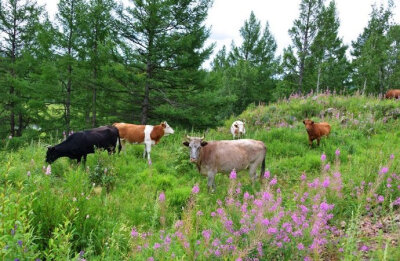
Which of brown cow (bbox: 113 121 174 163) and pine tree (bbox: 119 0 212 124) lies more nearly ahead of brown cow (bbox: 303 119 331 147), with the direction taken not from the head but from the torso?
the brown cow

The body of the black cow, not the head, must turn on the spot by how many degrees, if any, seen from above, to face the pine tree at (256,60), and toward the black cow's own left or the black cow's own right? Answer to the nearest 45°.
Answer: approximately 135° to the black cow's own right

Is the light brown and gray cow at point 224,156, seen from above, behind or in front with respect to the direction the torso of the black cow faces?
behind

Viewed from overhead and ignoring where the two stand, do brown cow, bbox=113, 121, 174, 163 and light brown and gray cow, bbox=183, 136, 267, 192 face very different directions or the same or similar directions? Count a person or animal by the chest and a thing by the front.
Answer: very different directions

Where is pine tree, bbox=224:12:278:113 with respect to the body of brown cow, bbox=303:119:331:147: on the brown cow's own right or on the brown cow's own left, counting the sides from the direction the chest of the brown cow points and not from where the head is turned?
on the brown cow's own right

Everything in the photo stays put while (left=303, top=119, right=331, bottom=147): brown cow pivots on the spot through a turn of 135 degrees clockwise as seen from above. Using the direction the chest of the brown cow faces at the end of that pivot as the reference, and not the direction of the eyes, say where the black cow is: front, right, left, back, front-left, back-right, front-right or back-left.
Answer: back-left

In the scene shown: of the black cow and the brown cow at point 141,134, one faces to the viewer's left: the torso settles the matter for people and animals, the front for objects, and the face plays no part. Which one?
the black cow

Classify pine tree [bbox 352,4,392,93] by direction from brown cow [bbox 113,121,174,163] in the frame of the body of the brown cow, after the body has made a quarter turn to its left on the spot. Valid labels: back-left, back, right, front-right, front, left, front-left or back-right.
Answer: front-right

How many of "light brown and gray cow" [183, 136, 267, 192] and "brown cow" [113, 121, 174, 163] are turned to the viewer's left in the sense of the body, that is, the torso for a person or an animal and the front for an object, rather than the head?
1

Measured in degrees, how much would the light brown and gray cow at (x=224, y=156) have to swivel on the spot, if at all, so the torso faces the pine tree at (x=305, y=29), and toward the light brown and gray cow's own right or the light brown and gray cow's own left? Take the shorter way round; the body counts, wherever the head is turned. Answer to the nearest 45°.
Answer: approximately 90° to the light brown and gray cow's own right

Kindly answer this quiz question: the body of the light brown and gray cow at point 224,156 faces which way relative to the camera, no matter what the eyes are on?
to the viewer's left

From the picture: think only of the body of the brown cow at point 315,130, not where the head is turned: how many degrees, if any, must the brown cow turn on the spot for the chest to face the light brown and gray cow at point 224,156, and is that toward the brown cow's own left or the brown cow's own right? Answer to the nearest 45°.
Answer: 0° — it already faces it

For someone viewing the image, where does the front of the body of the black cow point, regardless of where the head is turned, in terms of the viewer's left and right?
facing to the left of the viewer

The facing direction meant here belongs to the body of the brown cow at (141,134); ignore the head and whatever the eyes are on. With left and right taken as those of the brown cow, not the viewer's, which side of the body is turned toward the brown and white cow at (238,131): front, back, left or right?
front

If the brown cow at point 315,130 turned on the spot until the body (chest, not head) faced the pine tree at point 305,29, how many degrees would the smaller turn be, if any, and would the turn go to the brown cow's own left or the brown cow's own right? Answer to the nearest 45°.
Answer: approximately 135° to the brown cow's own right

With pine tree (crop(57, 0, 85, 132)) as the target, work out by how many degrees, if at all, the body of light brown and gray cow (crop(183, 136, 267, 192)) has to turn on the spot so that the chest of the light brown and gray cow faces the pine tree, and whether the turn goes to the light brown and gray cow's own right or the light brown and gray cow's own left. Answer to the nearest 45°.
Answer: approximately 45° to the light brown and gray cow's own right

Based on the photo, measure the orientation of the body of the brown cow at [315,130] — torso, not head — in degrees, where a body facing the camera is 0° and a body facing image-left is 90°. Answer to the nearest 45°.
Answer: approximately 45°

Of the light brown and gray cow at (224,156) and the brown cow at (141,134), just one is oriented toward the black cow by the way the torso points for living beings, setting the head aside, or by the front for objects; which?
the light brown and gray cow

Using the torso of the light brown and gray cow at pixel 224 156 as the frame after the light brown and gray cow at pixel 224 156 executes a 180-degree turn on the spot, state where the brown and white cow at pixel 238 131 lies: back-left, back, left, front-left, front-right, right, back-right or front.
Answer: left

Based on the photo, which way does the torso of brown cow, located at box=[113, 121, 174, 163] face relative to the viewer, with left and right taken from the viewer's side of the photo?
facing to the right of the viewer

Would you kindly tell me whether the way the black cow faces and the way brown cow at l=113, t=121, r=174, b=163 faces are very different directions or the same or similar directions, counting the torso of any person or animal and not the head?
very different directions

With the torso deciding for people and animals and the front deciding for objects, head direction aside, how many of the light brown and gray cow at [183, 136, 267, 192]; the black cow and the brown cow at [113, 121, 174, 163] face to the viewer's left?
2
